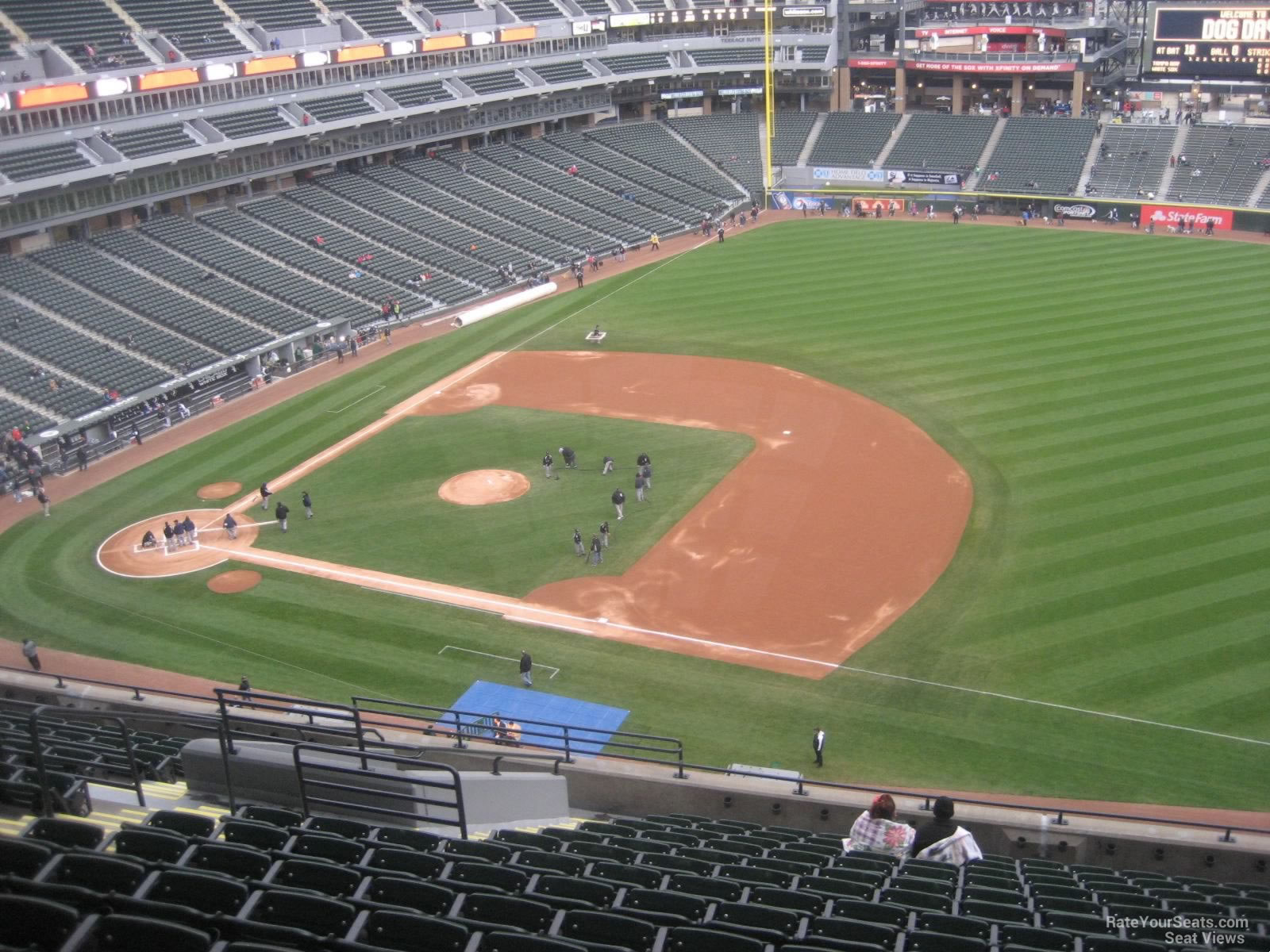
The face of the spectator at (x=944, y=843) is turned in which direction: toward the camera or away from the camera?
away from the camera

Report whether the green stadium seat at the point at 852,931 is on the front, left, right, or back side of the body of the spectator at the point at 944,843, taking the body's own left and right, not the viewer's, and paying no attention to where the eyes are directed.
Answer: back

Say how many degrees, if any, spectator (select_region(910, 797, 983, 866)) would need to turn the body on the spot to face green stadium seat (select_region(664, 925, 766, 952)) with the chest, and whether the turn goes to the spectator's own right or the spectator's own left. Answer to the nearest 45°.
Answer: approximately 180°

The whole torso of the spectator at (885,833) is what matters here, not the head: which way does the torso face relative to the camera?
away from the camera

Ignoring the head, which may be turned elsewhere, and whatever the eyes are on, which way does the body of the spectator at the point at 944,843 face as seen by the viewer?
away from the camera

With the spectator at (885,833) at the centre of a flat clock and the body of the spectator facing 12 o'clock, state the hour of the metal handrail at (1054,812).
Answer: The metal handrail is roughly at 1 o'clock from the spectator.

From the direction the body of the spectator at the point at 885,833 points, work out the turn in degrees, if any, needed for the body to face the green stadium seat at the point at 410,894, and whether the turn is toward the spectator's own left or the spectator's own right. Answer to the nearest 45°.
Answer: approximately 135° to the spectator's own left

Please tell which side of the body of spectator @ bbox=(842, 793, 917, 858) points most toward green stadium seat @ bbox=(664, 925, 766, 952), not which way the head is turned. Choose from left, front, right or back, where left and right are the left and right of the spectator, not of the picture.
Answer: back

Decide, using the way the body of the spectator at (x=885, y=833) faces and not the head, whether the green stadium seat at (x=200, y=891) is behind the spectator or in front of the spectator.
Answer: behind

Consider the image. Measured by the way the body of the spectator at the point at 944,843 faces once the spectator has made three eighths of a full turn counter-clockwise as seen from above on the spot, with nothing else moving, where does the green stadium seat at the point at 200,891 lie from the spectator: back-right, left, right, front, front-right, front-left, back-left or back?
front

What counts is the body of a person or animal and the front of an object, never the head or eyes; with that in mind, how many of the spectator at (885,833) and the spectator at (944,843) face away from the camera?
2

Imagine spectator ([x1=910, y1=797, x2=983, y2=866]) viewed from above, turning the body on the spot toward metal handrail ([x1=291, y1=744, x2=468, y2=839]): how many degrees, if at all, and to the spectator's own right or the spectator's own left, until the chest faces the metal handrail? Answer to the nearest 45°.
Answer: approximately 90° to the spectator's own left
